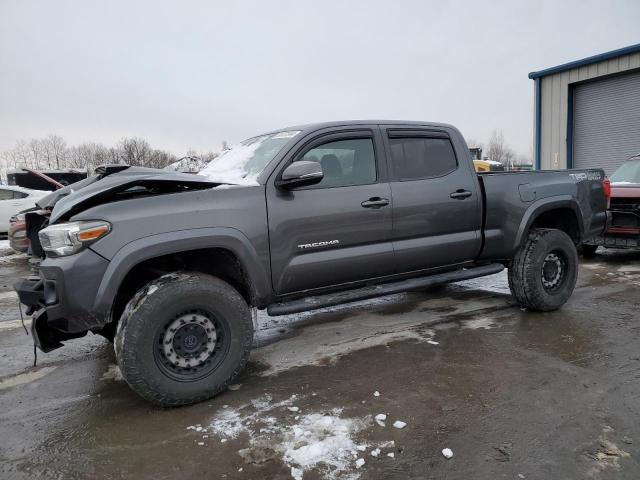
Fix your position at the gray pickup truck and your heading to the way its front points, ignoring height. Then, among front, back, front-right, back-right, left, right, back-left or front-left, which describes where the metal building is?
back

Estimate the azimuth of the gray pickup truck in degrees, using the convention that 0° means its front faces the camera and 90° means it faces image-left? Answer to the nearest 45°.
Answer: approximately 45°

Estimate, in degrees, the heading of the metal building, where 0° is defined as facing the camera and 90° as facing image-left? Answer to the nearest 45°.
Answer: approximately 45°

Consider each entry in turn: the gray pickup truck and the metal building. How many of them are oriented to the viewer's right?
0

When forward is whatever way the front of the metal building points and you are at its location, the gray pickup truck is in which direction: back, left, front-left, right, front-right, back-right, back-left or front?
front-left

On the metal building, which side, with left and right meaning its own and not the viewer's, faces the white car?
front

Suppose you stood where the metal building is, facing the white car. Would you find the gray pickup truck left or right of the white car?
left

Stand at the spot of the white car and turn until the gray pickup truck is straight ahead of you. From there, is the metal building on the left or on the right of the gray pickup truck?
left
